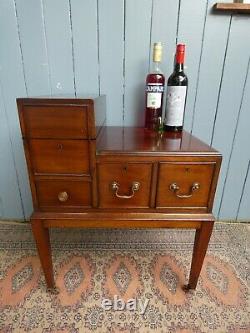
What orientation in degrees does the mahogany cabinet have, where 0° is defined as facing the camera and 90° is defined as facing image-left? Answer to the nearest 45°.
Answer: approximately 0°

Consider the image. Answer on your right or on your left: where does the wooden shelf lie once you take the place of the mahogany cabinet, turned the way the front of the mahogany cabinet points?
on your left
